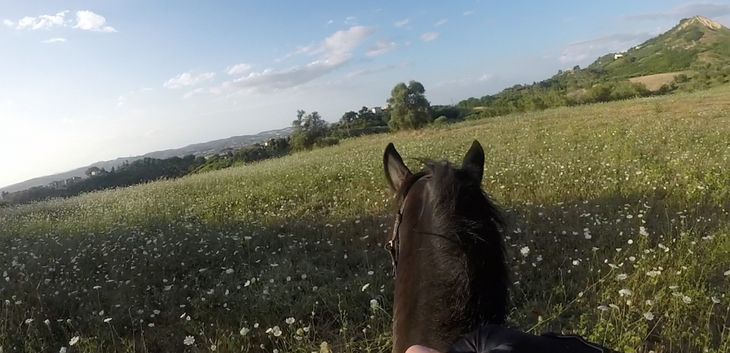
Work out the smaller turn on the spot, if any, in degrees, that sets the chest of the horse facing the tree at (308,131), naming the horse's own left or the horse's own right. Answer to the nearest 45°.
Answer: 0° — it already faces it

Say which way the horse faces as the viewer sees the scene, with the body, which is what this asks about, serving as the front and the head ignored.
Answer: away from the camera
